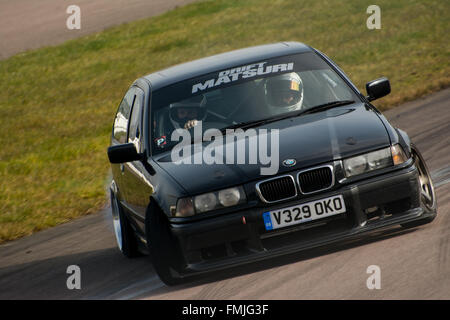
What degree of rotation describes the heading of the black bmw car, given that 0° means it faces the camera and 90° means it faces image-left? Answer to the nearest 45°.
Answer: approximately 0°
